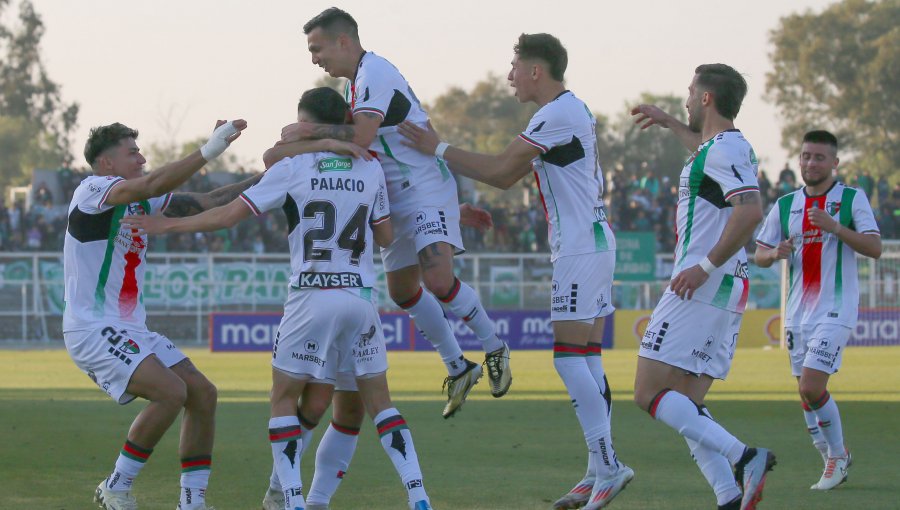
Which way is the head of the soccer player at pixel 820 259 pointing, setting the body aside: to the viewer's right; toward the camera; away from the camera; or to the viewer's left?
toward the camera

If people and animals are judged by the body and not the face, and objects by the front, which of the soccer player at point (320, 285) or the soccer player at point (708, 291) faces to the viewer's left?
the soccer player at point (708, 291)

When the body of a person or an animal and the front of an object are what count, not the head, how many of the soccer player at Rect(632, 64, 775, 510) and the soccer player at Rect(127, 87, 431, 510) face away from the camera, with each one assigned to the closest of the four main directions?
1

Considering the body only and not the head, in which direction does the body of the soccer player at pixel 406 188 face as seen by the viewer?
to the viewer's left

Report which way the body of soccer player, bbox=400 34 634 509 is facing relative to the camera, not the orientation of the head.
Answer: to the viewer's left

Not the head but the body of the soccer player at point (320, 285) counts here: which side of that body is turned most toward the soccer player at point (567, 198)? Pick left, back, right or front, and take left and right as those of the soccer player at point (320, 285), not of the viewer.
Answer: right

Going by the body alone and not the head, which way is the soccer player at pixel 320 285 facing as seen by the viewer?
away from the camera

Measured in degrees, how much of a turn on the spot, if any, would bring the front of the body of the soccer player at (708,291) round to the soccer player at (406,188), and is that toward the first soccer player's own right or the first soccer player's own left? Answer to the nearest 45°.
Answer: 0° — they already face them

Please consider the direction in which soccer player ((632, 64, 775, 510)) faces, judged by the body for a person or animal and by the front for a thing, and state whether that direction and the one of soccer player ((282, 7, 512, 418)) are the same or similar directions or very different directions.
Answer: same or similar directions

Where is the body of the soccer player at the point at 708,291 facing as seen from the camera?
to the viewer's left

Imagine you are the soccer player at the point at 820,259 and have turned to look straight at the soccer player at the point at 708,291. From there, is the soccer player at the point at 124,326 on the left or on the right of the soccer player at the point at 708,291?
right
